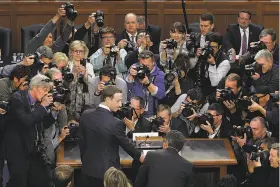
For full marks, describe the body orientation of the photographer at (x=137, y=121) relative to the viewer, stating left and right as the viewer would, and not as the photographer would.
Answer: facing the viewer and to the left of the viewer

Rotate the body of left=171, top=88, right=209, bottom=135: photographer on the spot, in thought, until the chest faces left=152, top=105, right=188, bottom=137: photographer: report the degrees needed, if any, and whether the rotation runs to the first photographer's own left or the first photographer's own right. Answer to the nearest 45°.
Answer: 0° — they already face them

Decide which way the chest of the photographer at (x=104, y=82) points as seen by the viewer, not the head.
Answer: toward the camera

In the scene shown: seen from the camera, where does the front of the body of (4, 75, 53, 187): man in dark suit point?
to the viewer's right

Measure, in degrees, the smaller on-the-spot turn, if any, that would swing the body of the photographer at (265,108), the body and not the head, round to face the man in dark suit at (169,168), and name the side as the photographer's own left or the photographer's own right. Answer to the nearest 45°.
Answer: approximately 45° to the photographer's own left

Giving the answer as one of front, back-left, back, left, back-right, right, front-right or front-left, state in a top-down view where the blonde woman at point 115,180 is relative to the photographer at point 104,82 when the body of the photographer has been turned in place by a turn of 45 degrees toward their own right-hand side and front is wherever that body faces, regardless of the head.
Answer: front-left

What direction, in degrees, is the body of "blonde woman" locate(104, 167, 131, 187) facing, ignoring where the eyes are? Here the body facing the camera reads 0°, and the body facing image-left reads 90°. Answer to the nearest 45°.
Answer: approximately 180°

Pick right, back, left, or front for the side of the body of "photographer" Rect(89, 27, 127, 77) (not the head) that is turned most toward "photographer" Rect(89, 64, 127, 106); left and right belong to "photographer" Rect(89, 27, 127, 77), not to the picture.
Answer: front

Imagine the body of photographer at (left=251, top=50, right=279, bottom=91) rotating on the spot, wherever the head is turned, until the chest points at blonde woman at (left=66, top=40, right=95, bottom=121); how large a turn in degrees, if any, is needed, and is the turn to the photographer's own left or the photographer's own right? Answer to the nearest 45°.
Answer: approximately 45° to the photographer's own right

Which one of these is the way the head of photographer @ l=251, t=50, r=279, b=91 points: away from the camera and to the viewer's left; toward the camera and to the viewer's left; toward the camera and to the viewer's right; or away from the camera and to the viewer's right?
toward the camera and to the viewer's left

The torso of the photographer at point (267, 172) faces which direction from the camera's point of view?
to the viewer's left

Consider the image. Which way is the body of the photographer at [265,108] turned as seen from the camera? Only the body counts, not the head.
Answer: to the viewer's left

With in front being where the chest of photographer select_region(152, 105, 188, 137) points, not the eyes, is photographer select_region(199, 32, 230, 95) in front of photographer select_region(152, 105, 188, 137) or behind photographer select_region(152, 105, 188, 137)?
behind
